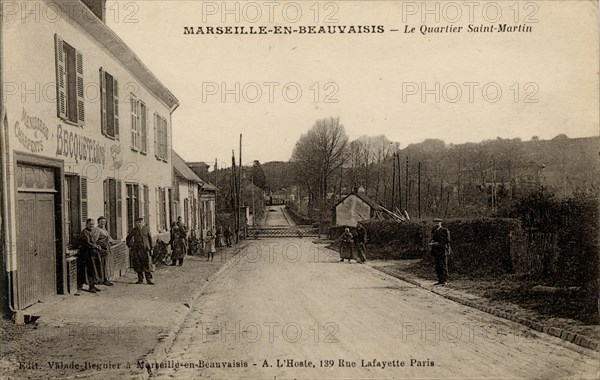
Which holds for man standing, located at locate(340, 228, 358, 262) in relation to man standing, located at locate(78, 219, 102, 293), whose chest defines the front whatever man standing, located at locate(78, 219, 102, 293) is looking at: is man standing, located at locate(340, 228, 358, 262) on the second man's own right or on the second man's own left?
on the second man's own left

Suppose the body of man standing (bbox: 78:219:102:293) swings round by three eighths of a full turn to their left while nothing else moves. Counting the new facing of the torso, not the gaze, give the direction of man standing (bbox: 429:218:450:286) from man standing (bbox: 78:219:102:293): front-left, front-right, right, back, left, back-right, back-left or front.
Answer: right

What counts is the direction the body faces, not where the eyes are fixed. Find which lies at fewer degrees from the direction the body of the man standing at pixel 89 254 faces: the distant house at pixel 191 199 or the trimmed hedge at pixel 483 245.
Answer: the trimmed hedge

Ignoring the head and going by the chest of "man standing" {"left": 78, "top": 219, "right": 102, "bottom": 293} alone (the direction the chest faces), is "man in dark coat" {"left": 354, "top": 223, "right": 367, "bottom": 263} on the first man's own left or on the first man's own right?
on the first man's own left

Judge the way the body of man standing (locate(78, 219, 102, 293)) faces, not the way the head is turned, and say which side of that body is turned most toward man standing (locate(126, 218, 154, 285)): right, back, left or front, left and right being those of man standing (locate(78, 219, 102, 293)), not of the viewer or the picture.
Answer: left

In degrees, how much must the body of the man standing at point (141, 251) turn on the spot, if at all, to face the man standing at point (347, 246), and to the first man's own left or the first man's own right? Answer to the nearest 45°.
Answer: approximately 135° to the first man's own left

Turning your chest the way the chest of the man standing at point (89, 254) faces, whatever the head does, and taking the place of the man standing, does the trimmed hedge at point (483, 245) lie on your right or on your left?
on your left

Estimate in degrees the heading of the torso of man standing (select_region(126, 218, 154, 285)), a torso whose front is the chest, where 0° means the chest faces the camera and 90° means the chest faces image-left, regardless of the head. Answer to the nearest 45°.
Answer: approximately 0°

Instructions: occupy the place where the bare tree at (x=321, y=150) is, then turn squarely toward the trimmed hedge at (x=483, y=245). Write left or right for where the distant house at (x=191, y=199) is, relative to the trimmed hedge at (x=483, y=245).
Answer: right

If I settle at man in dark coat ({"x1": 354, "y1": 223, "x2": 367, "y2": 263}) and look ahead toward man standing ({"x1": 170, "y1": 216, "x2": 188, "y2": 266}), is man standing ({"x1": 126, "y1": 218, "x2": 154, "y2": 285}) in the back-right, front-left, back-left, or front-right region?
front-left

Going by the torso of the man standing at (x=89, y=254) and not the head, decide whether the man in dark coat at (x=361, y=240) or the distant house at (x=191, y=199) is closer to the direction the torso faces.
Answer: the man in dark coat

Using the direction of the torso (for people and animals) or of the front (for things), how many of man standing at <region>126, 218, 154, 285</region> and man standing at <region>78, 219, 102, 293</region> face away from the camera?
0

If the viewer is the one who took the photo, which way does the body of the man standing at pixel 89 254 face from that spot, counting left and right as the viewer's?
facing the viewer and to the right of the viewer
